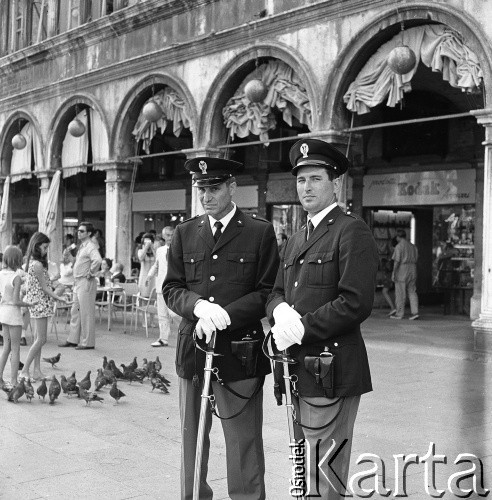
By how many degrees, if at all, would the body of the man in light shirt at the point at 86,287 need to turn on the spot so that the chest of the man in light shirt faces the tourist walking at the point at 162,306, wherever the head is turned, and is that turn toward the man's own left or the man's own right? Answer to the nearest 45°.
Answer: approximately 180°

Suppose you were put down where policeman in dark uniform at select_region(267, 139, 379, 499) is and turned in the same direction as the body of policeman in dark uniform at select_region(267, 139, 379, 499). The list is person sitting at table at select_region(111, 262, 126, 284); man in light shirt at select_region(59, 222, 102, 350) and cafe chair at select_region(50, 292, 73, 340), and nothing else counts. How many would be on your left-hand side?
0

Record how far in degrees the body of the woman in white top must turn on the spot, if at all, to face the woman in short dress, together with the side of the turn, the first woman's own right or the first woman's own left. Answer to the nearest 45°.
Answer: approximately 45° to the first woman's own left

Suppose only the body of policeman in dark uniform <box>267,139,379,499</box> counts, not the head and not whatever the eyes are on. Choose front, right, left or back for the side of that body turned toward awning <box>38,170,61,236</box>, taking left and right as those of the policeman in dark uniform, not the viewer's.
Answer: right

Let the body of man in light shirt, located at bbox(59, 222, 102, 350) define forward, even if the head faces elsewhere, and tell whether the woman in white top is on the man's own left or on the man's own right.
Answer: on the man's own left

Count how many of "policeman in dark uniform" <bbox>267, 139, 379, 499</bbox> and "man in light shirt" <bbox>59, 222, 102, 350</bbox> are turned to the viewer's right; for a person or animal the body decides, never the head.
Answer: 0

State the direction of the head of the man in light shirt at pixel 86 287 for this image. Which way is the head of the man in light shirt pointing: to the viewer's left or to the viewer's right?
to the viewer's left

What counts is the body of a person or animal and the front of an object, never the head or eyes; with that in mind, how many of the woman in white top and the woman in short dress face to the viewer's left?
0

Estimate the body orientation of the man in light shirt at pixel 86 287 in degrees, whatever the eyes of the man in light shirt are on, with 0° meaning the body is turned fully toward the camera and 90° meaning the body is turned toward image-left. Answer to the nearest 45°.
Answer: approximately 90°

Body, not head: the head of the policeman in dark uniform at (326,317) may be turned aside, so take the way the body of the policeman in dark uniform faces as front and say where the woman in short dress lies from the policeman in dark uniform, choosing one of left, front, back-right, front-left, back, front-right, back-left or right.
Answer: right
